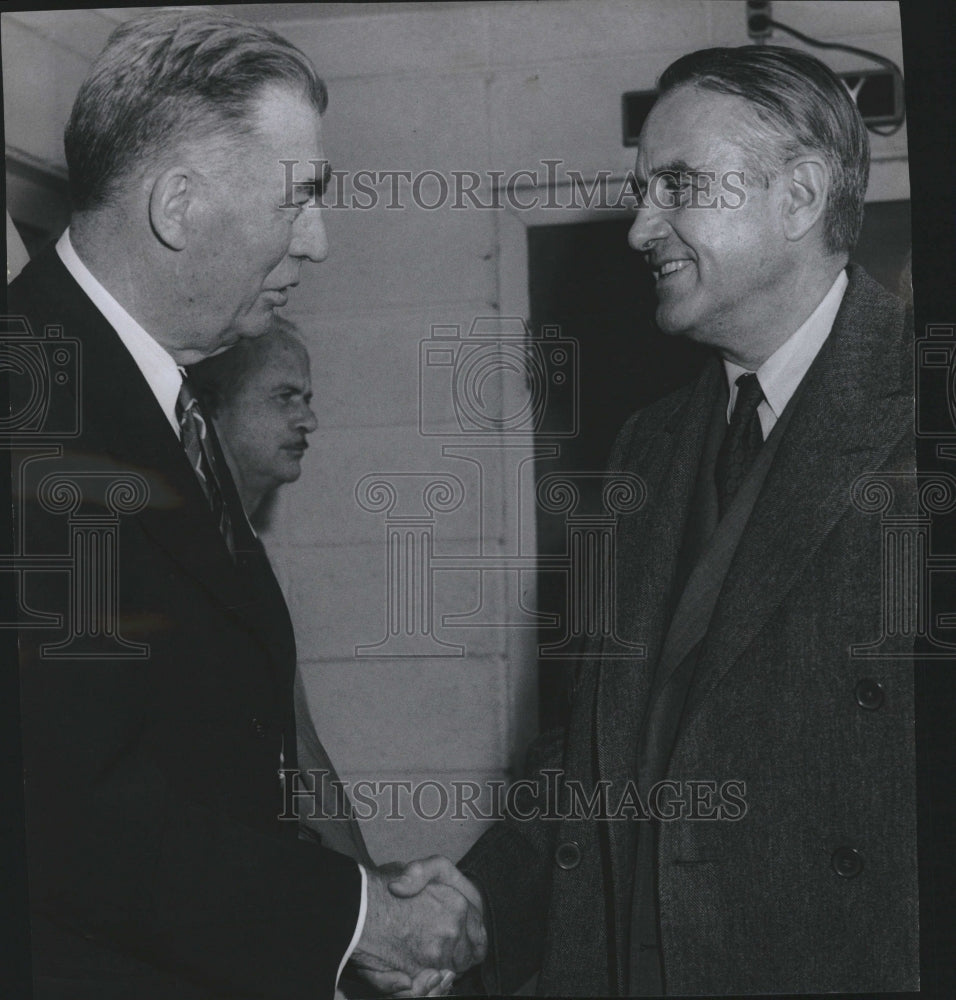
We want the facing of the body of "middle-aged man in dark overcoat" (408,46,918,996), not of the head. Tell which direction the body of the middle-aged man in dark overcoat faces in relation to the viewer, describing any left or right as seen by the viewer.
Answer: facing the viewer and to the left of the viewer

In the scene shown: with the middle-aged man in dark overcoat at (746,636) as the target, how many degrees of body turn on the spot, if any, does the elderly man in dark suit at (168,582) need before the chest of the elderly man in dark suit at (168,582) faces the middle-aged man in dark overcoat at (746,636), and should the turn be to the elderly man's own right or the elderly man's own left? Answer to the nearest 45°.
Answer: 0° — they already face them

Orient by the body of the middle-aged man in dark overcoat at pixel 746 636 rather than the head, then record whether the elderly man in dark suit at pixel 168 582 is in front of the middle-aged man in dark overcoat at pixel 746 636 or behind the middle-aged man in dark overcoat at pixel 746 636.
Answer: in front

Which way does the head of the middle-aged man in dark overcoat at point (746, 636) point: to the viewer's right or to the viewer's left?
to the viewer's left

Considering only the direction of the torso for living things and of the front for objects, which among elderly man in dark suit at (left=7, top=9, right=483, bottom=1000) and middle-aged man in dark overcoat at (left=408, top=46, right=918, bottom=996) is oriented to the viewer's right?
elderly man in dark suit at (left=7, top=9, right=483, bottom=1000)

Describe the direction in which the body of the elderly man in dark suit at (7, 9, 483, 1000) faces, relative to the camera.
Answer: to the viewer's right

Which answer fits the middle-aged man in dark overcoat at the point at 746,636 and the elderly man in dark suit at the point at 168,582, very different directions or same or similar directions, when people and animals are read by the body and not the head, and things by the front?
very different directions

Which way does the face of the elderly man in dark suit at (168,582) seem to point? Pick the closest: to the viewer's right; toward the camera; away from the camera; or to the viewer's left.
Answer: to the viewer's right

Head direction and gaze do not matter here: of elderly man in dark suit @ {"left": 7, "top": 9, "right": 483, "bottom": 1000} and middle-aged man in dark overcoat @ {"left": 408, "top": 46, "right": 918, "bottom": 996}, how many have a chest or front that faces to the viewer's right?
1
